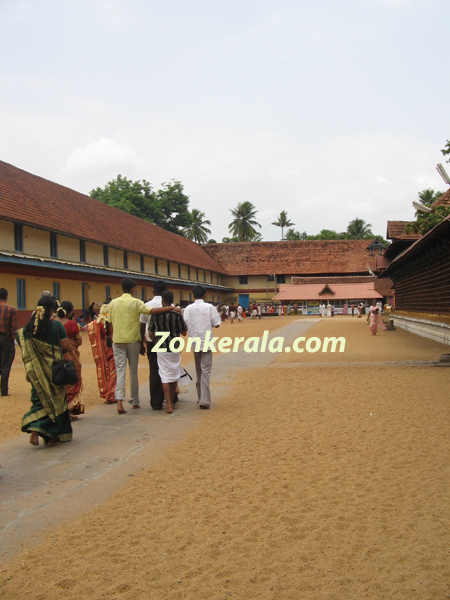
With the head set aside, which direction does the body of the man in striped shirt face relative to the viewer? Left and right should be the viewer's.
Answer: facing away from the viewer

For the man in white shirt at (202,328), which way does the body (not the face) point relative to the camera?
away from the camera

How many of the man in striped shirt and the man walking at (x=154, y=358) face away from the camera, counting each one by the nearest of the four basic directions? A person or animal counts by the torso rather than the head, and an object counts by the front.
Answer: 2

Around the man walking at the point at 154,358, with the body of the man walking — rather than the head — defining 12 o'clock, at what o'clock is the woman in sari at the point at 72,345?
The woman in sari is roughly at 8 o'clock from the man walking.

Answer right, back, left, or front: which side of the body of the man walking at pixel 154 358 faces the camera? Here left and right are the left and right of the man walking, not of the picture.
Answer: back

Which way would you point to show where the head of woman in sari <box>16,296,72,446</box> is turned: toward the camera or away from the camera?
away from the camera

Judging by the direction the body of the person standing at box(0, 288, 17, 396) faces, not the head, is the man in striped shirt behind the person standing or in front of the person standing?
behind

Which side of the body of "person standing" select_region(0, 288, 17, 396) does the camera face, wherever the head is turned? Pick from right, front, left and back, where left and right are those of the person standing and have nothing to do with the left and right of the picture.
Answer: back

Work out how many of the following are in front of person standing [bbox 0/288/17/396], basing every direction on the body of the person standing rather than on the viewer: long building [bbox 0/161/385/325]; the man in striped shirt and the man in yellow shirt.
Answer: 1

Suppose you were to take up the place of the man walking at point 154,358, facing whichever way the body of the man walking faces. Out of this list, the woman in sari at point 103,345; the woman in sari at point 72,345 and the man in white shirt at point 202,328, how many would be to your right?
1

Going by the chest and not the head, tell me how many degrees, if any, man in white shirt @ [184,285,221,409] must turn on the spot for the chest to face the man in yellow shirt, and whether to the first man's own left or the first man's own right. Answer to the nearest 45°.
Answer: approximately 90° to the first man's own left
